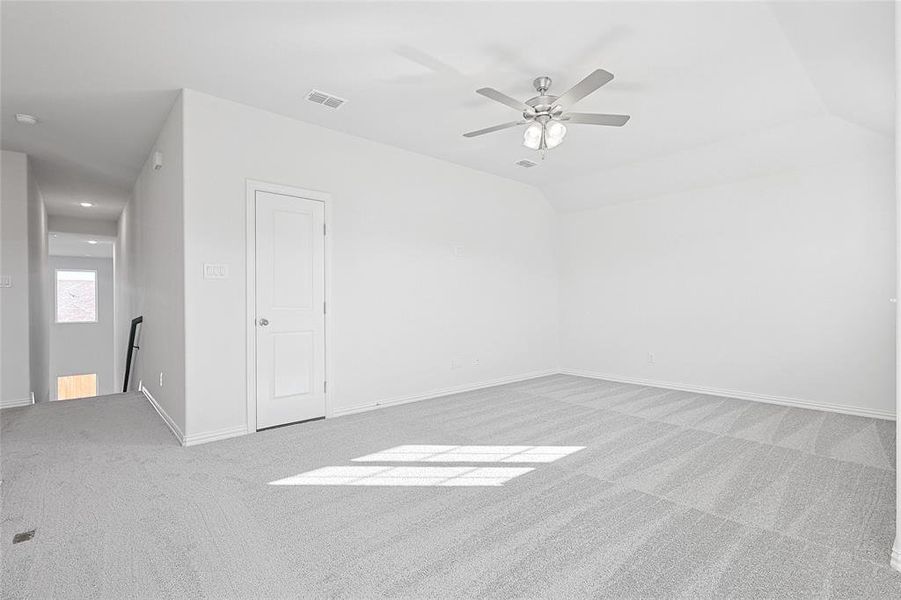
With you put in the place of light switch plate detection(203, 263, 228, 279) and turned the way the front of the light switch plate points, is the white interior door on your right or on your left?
on your left

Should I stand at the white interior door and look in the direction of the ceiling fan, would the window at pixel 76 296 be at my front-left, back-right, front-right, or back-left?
back-left

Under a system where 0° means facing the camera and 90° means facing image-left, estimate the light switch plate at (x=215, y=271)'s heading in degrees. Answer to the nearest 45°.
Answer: approximately 0°

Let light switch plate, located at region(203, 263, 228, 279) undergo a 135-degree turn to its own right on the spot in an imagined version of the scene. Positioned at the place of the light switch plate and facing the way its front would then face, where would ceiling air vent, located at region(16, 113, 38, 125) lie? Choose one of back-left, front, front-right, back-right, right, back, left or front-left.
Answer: front

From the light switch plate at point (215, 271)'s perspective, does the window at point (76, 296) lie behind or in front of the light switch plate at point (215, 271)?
behind
